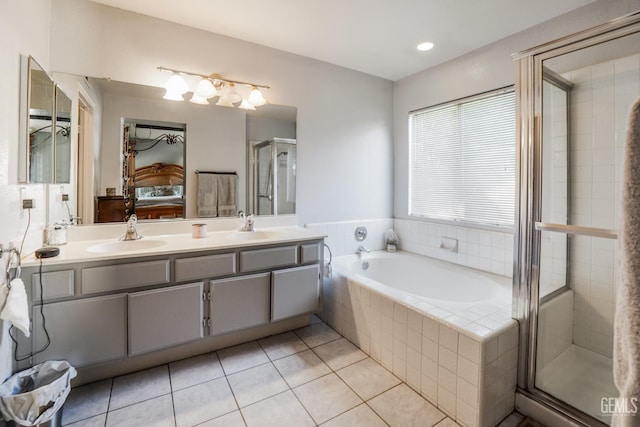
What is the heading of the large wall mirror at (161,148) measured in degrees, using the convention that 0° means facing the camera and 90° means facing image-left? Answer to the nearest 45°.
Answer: approximately 0°

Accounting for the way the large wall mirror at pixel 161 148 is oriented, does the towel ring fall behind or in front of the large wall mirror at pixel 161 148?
in front

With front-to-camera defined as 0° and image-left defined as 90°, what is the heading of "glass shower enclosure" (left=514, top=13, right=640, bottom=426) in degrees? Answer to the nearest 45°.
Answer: approximately 45°

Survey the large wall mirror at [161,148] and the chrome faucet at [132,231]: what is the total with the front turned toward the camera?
2
